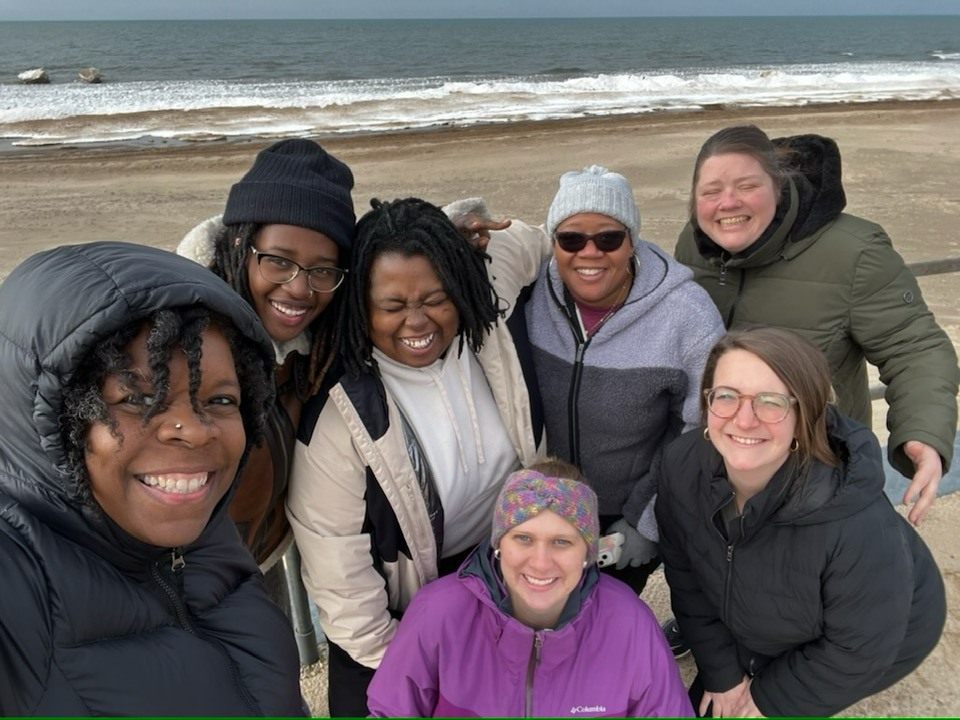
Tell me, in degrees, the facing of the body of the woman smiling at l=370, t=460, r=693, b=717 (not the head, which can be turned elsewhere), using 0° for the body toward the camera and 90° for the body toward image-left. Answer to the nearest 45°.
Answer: approximately 0°

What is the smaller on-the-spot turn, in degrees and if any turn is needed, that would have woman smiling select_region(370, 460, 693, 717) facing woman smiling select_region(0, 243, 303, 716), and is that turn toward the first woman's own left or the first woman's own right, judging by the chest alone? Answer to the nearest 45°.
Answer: approximately 45° to the first woman's own right
